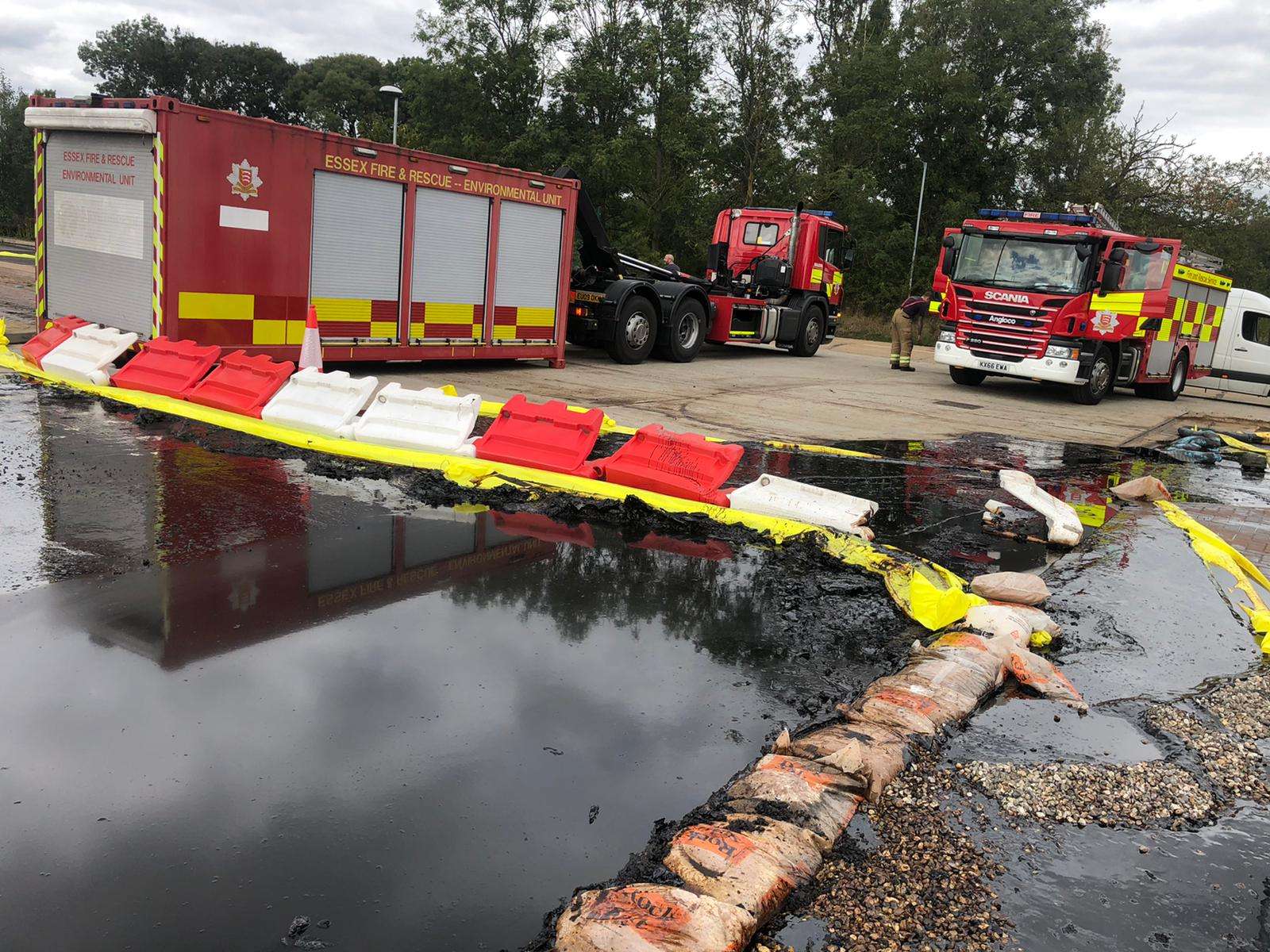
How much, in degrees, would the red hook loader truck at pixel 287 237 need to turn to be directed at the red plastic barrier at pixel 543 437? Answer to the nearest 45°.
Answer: approximately 90° to its right

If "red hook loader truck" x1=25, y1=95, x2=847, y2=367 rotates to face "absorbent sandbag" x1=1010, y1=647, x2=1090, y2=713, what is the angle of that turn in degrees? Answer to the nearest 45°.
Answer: approximately 90° to its right

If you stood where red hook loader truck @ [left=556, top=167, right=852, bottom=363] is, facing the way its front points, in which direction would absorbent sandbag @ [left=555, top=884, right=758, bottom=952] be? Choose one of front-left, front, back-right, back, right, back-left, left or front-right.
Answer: back-right

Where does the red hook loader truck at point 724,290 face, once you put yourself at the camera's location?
facing away from the viewer and to the right of the viewer

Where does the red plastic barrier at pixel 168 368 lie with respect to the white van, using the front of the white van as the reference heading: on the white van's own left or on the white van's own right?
on the white van's own right
